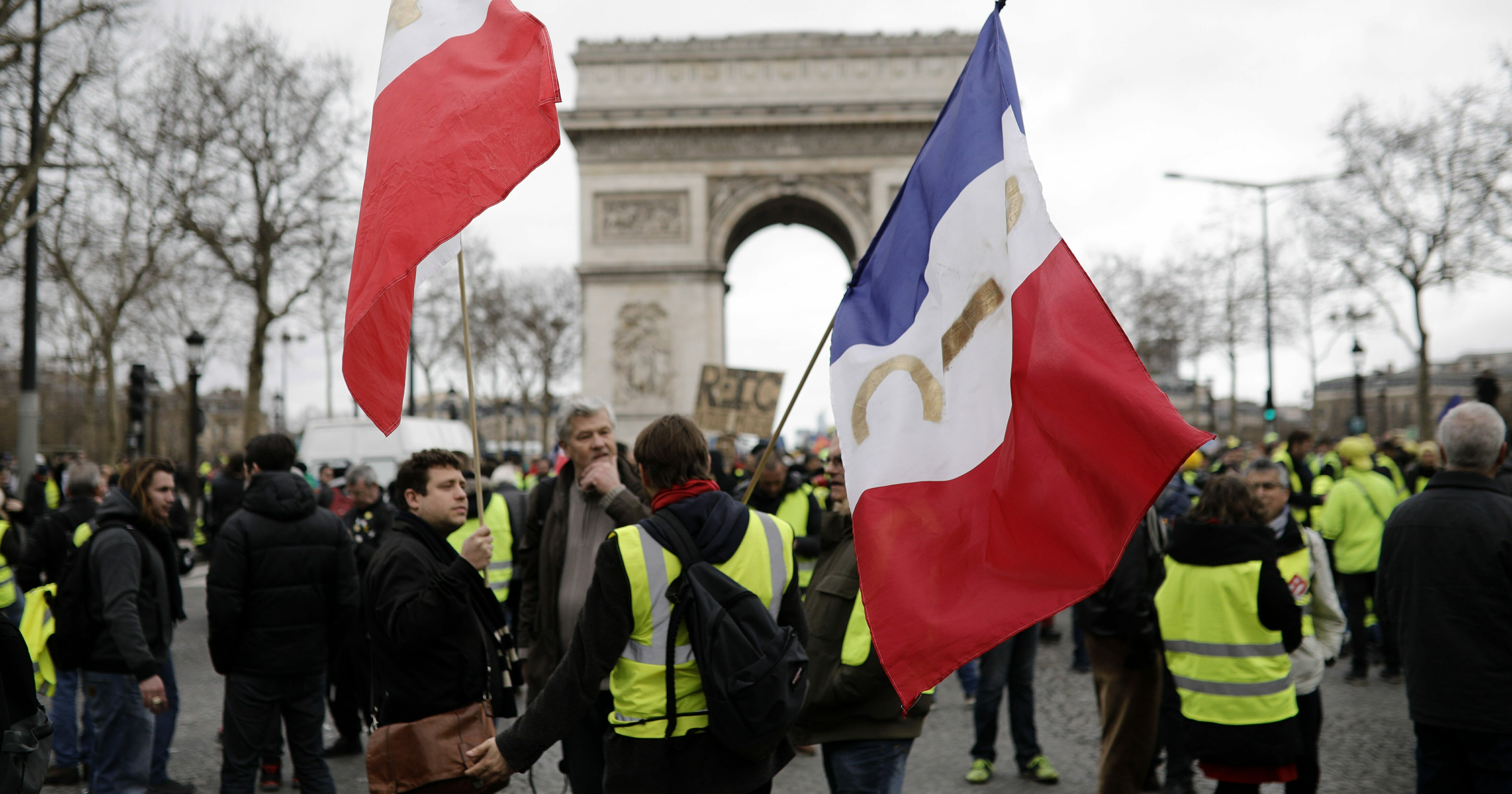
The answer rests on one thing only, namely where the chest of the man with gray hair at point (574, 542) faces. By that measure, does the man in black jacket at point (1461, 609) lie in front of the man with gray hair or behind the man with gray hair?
in front

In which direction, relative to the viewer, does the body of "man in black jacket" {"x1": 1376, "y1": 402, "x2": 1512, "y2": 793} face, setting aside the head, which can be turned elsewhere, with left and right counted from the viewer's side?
facing away from the viewer

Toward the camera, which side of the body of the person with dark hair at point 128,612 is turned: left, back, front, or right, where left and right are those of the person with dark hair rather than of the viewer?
right

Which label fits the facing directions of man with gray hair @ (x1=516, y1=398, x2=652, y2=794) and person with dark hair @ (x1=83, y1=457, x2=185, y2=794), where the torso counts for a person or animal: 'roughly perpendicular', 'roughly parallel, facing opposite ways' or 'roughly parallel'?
roughly perpendicular

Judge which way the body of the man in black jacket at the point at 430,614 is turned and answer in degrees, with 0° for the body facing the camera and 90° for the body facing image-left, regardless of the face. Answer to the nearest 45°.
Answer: approximately 270°

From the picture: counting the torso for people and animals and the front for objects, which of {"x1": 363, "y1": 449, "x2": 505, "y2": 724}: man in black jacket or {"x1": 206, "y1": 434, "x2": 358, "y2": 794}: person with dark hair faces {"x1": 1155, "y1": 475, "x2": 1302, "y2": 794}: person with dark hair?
the man in black jacket

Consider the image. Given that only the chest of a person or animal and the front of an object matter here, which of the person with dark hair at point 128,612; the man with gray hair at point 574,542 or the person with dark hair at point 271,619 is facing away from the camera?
the person with dark hair at point 271,619

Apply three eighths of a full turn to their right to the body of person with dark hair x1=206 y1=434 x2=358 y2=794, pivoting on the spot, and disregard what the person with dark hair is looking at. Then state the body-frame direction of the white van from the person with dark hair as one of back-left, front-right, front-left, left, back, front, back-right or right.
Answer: back-left

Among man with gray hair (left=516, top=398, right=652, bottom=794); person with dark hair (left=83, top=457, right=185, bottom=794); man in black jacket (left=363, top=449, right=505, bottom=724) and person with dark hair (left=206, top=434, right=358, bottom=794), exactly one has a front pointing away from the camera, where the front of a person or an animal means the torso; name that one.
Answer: person with dark hair (left=206, top=434, right=358, bottom=794)

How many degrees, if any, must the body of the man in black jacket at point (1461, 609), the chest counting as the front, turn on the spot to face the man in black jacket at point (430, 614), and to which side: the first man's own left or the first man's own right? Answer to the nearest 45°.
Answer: approximately 135° to the first man's own left

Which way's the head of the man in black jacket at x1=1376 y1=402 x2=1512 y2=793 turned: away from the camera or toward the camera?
away from the camera

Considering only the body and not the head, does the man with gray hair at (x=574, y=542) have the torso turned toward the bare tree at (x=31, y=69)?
no

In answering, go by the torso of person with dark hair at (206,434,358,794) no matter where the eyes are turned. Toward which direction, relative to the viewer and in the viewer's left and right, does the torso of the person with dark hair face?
facing away from the viewer

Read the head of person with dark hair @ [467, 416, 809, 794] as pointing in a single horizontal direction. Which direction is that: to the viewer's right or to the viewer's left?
to the viewer's left

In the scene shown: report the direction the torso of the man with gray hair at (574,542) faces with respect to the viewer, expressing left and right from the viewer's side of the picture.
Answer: facing the viewer and to the right of the viewer

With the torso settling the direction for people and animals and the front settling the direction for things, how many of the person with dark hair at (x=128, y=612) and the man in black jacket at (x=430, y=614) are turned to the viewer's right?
2

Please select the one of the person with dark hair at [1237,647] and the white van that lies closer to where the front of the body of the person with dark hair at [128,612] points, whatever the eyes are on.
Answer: the person with dark hair

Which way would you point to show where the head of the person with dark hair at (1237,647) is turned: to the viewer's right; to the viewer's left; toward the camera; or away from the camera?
away from the camera

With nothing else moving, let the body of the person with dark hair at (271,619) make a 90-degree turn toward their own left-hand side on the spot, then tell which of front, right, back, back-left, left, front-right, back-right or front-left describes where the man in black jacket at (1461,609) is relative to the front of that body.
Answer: back-left
